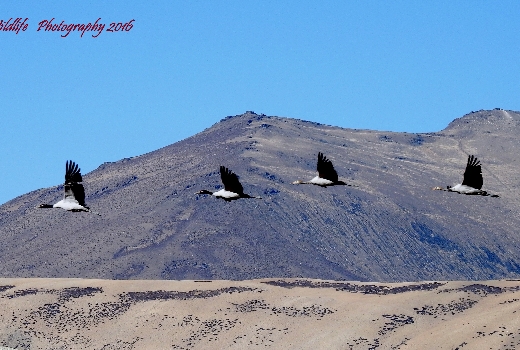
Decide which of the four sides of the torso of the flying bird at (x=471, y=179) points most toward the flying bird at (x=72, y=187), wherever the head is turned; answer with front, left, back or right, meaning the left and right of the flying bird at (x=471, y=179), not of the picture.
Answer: front

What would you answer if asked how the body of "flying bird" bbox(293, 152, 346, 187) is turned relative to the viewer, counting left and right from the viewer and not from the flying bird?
facing to the left of the viewer

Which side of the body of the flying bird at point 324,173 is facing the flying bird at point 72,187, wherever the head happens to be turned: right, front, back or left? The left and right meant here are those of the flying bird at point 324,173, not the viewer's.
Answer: front

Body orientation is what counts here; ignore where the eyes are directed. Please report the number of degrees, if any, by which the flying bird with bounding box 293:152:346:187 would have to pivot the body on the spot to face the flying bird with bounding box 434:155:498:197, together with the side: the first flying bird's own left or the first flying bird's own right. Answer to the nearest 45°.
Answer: approximately 180°

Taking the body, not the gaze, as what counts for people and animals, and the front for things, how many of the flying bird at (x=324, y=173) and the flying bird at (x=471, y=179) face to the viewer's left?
2

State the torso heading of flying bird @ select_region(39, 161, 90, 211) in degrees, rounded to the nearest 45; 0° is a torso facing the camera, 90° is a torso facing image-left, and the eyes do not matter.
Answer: approximately 90°

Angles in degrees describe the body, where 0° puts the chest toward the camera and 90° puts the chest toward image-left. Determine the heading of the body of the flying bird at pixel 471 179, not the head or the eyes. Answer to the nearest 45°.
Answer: approximately 90°

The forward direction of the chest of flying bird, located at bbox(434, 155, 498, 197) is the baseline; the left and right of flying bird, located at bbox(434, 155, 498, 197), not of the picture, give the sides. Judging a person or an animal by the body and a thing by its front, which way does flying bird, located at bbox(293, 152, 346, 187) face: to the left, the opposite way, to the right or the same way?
the same way

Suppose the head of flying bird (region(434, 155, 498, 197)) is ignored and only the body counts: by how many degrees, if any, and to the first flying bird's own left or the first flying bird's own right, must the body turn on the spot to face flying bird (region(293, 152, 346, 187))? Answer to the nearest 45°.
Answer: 0° — it already faces it

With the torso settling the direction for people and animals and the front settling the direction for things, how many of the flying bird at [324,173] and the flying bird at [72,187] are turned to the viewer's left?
2

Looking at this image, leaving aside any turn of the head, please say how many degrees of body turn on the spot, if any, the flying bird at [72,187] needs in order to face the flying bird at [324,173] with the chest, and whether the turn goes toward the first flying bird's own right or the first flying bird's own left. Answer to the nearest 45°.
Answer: approximately 180°
